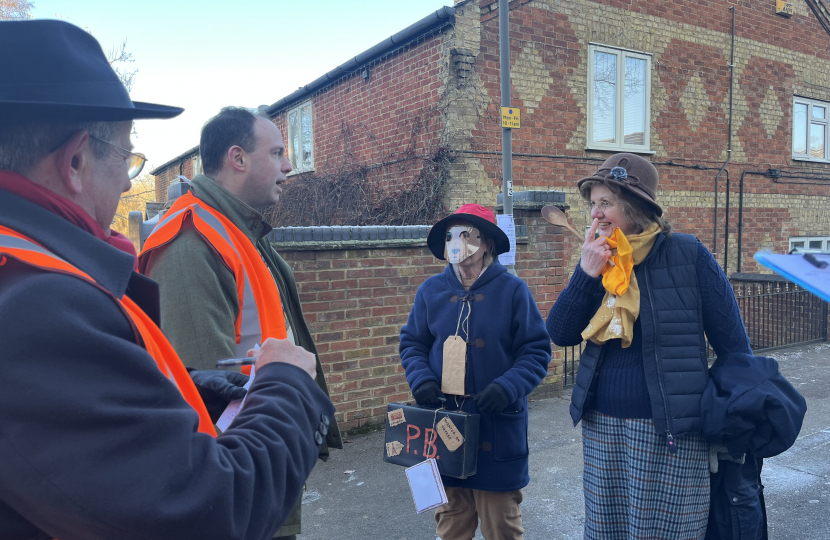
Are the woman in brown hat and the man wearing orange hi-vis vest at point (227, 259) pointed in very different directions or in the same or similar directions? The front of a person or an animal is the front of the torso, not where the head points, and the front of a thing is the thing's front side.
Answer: very different directions

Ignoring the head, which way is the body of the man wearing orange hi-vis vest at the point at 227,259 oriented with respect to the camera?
to the viewer's right

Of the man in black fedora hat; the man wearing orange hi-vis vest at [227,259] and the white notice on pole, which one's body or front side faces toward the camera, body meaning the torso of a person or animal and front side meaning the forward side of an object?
the white notice on pole

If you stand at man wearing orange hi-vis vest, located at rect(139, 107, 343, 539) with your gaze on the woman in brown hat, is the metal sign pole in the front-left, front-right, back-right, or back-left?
front-left

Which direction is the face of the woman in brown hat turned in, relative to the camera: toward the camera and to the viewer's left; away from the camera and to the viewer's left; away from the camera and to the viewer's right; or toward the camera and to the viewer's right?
toward the camera and to the viewer's left

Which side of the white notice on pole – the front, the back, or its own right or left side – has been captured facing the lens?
front

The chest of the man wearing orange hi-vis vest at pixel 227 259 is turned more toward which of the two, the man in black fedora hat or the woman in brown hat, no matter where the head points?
the woman in brown hat

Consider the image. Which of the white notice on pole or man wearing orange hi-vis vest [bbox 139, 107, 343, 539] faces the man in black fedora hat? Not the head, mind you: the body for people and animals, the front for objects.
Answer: the white notice on pole

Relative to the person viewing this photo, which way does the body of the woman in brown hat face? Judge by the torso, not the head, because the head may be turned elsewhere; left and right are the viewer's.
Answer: facing the viewer and to the left of the viewer

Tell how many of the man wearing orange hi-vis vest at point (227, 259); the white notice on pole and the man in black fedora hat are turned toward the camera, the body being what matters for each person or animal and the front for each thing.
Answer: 1

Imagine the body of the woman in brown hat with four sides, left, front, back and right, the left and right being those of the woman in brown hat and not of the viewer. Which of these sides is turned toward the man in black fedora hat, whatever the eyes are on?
front

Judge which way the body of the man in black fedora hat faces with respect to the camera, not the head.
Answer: to the viewer's right

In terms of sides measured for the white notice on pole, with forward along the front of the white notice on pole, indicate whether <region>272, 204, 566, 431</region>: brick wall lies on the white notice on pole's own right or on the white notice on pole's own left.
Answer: on the white notice on pole's own right

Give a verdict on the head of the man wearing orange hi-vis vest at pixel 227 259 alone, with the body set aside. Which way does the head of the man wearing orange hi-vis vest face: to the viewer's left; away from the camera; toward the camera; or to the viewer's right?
to the viewer's right
